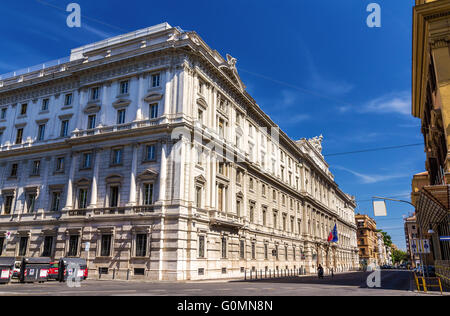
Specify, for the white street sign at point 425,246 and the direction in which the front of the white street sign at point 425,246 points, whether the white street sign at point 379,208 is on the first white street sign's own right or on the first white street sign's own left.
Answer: on the first white street sign's own right

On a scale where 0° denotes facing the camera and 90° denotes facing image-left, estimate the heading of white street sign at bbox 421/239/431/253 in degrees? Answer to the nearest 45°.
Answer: approximately 0°

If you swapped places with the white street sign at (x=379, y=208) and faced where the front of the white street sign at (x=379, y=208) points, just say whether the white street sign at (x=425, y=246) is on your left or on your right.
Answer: on your left

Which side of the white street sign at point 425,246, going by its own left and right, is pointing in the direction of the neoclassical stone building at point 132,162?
right

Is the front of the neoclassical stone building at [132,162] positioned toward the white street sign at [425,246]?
yes

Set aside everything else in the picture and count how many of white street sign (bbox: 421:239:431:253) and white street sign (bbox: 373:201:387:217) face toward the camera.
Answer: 2

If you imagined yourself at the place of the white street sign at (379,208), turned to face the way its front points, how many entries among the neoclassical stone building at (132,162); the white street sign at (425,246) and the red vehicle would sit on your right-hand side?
2
